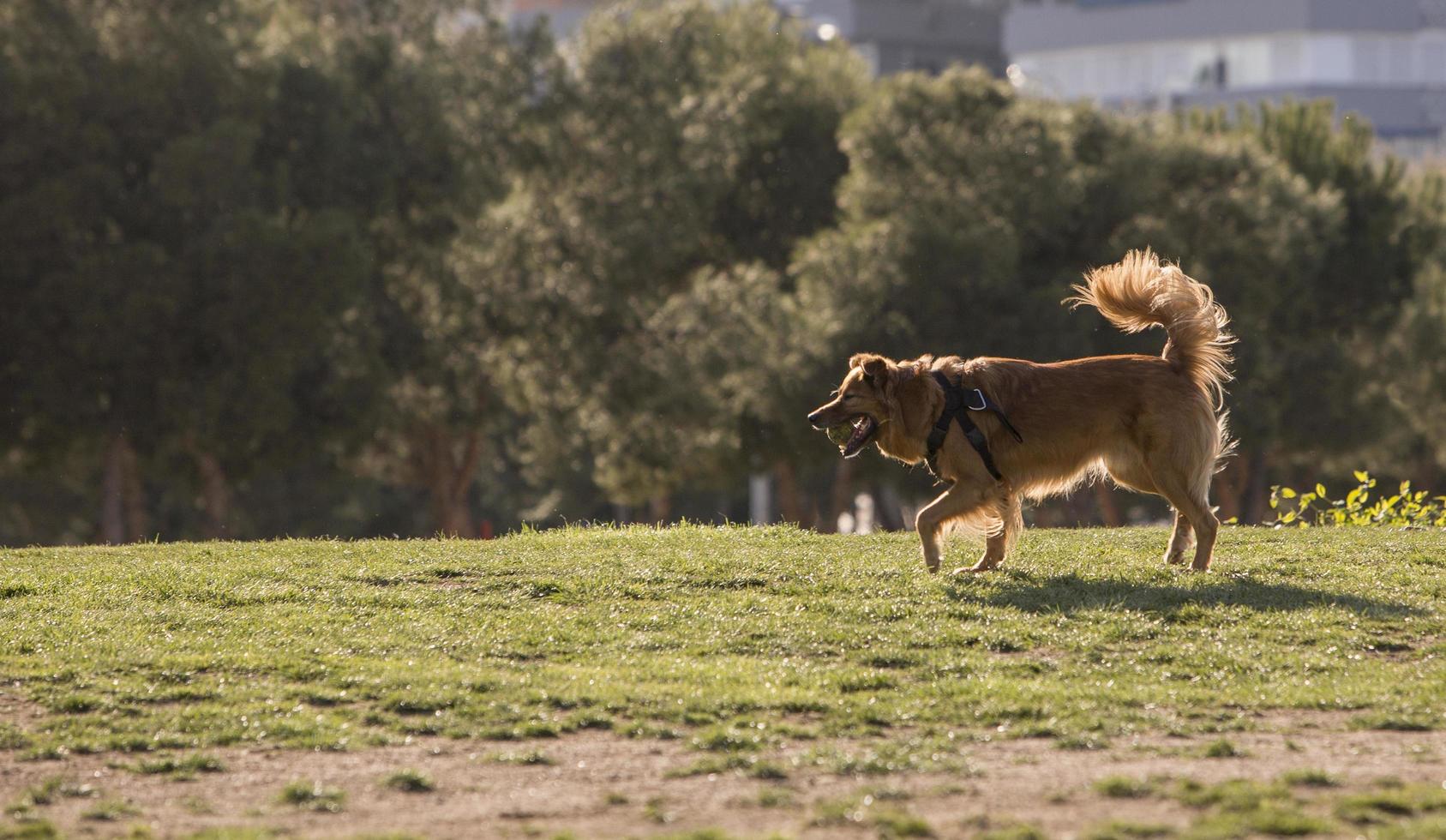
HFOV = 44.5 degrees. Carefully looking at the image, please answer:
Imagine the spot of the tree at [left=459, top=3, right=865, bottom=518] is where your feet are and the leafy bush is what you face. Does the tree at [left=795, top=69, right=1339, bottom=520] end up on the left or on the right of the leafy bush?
left

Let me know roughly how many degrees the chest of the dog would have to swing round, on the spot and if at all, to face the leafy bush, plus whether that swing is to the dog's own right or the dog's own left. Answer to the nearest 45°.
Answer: approximately 135° to the dog's own right

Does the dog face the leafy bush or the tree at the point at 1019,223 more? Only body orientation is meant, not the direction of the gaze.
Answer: the tree

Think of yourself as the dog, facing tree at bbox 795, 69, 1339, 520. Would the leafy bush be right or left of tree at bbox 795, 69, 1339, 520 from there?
right

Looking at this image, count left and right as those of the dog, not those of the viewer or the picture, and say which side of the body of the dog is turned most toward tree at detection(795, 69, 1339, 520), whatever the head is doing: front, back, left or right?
right

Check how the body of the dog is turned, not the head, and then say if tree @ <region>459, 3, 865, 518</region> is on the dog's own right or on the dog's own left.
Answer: on the dog's own right

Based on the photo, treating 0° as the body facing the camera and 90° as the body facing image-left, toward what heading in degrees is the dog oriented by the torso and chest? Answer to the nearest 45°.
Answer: approximately 90°
